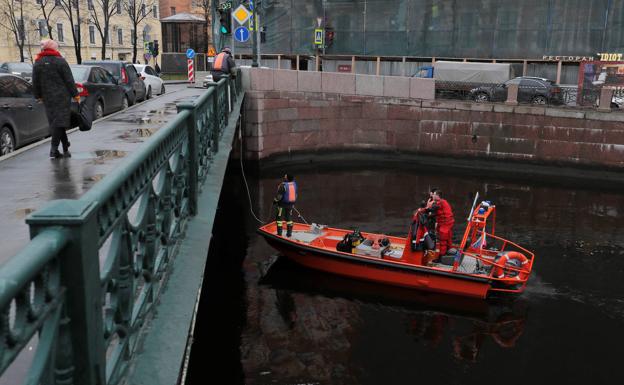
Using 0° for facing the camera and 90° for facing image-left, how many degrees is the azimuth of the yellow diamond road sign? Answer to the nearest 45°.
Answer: approximately 0°

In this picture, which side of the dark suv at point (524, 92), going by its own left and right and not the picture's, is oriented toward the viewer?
left

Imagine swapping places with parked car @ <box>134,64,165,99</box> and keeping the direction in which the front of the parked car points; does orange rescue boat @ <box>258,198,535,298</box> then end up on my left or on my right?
on my right

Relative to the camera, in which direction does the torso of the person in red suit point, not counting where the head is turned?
to the viewer's left

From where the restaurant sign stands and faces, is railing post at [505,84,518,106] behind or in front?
in front

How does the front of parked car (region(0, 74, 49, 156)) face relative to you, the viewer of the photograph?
facing away from the viewer and to the right of the viewer
